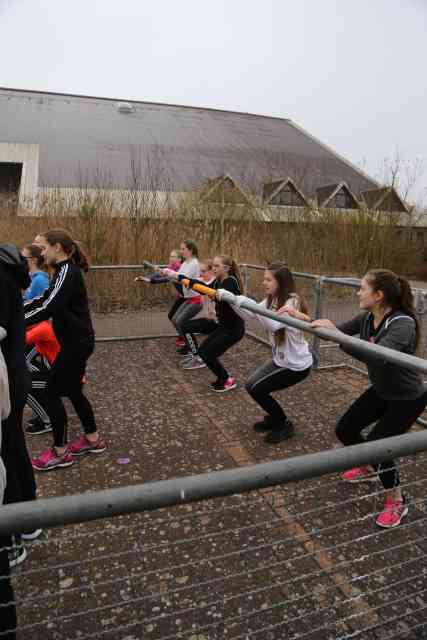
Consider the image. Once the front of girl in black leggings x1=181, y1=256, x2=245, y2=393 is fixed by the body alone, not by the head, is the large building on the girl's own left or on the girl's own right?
on the girl's own right

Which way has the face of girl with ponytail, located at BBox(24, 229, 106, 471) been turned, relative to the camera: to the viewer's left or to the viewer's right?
to the viewer's left

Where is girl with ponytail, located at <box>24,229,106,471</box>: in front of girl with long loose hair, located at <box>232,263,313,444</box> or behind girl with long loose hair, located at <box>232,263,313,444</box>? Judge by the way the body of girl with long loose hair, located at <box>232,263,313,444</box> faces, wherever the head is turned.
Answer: in front

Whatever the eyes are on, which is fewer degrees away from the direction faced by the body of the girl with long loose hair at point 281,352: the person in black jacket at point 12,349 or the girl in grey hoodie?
the person in black jacket

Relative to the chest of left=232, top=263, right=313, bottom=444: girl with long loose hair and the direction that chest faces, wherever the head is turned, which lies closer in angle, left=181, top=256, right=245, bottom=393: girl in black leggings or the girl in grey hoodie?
the girl in black leggings

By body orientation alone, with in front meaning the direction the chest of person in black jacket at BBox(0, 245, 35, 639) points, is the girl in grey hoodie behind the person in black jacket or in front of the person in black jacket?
behind

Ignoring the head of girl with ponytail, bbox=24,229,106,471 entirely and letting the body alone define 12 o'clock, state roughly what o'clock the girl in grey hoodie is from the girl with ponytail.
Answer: The girl in grey hoodie is roughly at 7 o'clock from the girl with ponytail.

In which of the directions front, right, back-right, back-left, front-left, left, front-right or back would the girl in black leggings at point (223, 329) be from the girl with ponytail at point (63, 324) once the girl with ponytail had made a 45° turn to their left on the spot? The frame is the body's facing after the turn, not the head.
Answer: back

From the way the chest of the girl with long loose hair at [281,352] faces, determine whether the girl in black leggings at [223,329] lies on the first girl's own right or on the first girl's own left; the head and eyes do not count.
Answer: on the first girl's own right

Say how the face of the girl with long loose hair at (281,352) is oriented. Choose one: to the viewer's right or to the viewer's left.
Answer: to the viewer's left

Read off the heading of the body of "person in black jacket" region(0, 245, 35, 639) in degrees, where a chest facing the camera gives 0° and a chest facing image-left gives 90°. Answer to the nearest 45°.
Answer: approximately 90°

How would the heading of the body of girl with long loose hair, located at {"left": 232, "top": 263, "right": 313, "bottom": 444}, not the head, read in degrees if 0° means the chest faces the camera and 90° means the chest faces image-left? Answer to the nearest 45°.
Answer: approximately 90°

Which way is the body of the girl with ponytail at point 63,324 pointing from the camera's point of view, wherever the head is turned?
to the viewer's left

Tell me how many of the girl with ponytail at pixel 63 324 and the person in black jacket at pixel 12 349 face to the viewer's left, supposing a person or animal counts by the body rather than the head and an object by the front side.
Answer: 2

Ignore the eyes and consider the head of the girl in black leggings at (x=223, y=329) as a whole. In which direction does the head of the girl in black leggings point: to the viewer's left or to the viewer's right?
to the viewer's left

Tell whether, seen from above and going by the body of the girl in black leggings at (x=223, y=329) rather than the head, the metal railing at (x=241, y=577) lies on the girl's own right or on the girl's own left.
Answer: on the girl's own left

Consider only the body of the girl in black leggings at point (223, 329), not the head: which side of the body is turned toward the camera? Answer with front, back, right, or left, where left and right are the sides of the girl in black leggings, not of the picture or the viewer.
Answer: left
